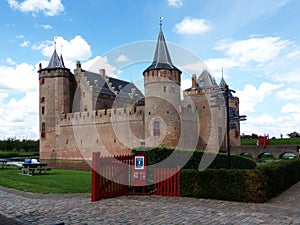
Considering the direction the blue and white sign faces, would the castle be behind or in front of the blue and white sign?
behind

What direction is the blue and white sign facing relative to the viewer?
toward the camera

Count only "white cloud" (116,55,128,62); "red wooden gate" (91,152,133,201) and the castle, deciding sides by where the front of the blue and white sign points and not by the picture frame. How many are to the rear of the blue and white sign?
2

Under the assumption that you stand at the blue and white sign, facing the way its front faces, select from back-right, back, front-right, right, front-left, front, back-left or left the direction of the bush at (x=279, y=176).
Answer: left

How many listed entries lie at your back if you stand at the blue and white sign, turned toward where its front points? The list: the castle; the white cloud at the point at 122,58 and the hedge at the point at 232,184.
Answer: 2

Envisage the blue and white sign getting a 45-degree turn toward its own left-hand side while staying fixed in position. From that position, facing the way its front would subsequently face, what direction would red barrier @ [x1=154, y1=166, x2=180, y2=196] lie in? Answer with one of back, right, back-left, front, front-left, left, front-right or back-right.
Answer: front

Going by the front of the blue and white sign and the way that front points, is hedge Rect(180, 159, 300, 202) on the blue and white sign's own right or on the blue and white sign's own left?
on the blue and white sign's own left

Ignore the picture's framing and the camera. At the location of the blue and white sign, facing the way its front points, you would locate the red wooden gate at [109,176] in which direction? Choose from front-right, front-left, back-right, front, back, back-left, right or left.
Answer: front-right

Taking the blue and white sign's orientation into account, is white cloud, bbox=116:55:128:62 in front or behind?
behind
